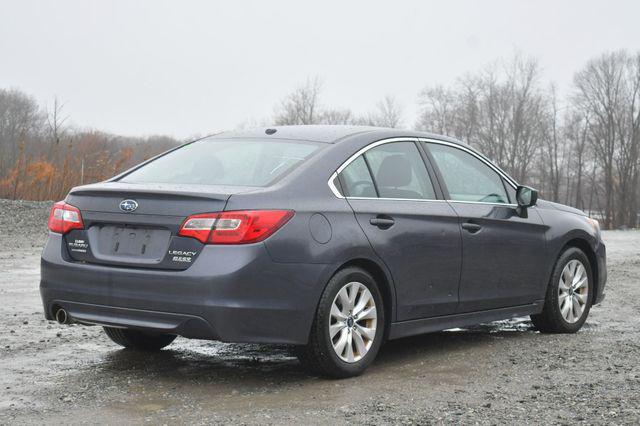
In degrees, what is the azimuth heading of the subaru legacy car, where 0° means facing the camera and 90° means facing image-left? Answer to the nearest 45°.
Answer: approximately 225°
